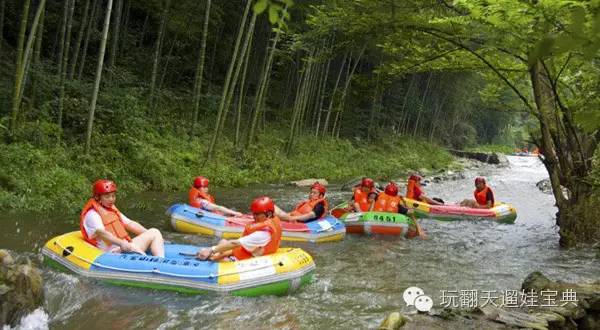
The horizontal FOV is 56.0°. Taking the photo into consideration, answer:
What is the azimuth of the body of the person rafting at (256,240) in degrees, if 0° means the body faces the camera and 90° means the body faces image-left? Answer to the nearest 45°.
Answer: approximately 90°

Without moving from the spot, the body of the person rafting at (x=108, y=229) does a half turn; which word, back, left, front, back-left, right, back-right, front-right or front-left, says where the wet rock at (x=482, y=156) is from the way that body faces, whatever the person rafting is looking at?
right

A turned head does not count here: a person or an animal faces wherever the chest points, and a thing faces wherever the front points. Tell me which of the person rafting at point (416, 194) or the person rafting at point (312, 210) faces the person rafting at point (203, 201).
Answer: the person rafting at point (312, 210)

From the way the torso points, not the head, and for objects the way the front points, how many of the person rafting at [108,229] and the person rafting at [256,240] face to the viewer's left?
1

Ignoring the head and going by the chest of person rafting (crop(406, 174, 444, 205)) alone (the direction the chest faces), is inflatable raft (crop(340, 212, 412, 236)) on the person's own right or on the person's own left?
on the person's own right

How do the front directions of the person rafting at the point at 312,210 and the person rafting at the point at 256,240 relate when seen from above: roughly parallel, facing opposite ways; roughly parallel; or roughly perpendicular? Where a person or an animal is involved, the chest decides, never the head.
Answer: roughly parallel

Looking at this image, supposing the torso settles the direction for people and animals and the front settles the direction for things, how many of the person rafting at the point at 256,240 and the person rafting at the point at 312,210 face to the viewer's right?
0

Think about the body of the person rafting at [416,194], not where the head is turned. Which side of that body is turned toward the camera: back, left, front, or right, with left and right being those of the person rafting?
right

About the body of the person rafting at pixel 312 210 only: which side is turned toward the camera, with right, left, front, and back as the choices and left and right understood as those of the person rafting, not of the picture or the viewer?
left

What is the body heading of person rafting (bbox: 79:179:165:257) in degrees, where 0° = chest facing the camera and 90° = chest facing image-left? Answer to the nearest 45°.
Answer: approximately 315°
